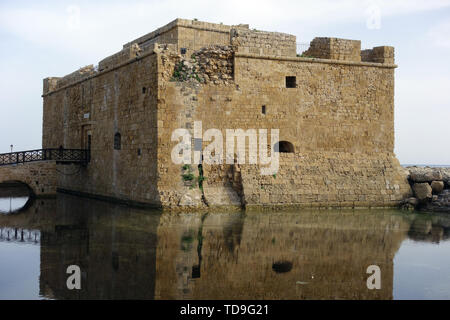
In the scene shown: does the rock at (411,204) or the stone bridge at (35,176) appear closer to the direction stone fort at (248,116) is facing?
the stone bridge

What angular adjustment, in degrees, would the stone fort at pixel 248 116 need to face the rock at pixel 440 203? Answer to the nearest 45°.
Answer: approximately 135° to its left

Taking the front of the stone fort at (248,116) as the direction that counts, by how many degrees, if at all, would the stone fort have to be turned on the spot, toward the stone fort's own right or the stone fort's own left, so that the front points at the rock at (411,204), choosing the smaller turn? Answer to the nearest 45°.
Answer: approximately 135° to the stone fort's own left

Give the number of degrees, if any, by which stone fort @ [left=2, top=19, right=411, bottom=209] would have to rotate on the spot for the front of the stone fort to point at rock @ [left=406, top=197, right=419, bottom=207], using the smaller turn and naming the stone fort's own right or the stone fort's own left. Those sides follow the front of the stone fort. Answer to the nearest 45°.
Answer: approximately 135° to the stone fort's own left

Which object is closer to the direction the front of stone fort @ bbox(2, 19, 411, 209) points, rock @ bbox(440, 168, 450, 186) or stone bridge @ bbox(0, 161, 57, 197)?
the stone bridge

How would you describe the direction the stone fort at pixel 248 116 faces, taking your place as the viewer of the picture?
facing the viewer and to the left of the viewer

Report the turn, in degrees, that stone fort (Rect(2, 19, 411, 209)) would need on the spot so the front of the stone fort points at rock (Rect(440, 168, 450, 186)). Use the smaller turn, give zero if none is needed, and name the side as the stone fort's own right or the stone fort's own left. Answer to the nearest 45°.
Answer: approximately 135° to the stone fort's own left

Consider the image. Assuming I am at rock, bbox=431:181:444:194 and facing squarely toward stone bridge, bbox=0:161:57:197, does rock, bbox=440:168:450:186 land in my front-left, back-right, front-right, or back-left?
back-right

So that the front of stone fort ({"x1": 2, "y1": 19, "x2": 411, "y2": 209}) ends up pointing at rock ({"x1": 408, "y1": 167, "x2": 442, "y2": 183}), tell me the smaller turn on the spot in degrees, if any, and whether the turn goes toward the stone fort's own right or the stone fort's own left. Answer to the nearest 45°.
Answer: approximately 135° to the stone fort's own left

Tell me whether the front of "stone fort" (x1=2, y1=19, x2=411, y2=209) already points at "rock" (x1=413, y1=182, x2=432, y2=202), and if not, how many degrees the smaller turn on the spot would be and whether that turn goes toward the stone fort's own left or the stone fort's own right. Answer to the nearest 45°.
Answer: approximately 135° to the stone fort's own left
